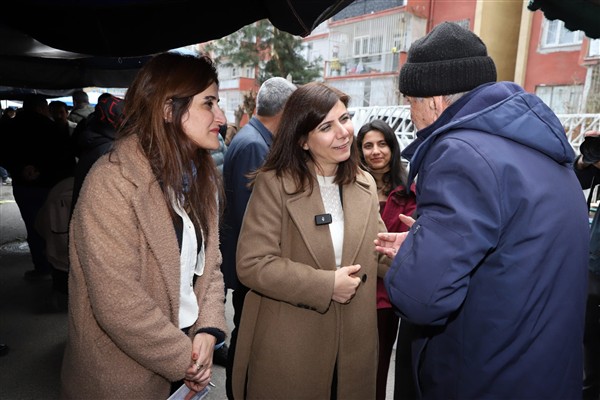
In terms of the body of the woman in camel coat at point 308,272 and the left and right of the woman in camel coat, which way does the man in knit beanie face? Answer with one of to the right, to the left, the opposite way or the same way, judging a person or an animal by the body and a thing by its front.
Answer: the opposite way

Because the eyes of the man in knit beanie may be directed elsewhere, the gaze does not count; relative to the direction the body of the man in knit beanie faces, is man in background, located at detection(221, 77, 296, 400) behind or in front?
in front

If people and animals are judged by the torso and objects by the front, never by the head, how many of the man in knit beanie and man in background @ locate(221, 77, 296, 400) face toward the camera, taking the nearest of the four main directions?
0

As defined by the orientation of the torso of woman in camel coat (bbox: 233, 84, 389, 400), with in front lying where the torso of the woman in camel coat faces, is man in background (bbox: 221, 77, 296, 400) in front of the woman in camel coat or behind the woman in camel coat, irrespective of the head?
behind

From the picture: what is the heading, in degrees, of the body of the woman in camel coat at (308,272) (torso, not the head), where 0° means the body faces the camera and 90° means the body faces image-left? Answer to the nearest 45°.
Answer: approximately 315°

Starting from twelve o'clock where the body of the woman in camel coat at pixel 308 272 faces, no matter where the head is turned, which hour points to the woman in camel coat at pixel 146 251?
the woman in camel coat at pixel 146 251 is roughly at 3 o'clock from the woman in camel coat at pixel 308 272.

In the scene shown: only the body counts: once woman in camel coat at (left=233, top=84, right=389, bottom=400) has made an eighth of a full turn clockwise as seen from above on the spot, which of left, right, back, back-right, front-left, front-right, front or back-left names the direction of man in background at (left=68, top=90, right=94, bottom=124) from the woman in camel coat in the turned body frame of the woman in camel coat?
back-right

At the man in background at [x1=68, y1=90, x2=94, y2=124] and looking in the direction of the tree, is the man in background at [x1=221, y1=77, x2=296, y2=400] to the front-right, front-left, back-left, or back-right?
back-right

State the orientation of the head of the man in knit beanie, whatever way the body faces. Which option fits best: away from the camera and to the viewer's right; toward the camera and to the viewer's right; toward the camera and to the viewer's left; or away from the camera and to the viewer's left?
away from the camera and to the viewer's left

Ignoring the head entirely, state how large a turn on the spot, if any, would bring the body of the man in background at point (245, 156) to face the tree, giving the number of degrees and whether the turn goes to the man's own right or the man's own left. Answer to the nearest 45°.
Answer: approximately 45° to the man's own left

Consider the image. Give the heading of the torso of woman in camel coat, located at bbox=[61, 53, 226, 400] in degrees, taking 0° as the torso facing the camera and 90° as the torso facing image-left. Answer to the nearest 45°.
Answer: approximately 315°

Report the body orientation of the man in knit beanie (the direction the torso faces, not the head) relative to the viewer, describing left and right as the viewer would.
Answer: facing away from the viewer and to the left of the viewer

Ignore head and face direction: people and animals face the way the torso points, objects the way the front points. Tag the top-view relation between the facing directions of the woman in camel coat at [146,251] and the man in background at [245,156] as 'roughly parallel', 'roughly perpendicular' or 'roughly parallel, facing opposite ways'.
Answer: roughly perpendicular

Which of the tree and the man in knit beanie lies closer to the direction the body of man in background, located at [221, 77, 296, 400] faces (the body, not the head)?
the tree
